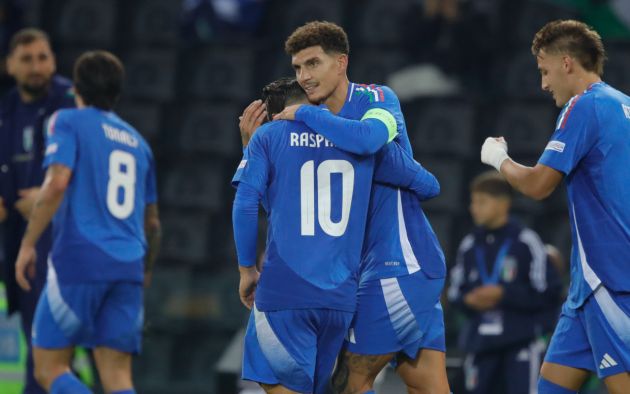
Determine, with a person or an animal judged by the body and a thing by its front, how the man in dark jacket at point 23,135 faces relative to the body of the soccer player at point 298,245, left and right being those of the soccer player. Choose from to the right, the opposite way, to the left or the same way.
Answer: the opposite way

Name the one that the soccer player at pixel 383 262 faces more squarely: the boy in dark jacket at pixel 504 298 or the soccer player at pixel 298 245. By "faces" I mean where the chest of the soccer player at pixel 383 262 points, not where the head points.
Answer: the soccer player

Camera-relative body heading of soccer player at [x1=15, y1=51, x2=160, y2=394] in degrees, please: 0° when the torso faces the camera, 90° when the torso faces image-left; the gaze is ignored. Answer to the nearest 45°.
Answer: approximately 135°

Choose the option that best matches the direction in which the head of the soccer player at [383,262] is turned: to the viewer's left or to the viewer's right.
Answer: to the viewer's left

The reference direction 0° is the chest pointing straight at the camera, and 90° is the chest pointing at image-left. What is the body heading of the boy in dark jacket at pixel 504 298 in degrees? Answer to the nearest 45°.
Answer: approximately 45°

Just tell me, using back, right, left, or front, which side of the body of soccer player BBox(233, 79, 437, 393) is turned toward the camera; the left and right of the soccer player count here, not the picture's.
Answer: back

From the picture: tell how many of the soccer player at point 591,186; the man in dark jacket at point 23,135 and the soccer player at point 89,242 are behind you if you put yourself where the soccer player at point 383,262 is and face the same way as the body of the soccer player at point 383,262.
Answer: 1
